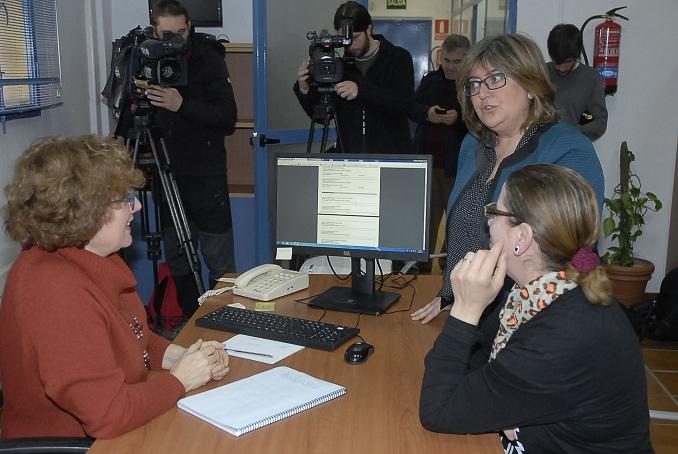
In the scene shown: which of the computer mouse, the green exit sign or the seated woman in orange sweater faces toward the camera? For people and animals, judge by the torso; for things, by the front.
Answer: the green exit sign

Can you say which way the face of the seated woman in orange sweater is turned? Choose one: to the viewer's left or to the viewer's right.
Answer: to the viewer's right

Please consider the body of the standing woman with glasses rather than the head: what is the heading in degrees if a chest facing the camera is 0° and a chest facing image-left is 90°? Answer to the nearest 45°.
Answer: approximately 45°

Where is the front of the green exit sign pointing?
toward the camera

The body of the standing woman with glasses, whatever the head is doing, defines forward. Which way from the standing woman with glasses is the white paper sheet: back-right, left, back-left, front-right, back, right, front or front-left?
front

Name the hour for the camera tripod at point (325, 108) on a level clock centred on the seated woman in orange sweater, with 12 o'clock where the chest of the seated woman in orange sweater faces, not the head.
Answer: The camera tripod is roughly at 10 o'clock from the seated woman in orange sweater.

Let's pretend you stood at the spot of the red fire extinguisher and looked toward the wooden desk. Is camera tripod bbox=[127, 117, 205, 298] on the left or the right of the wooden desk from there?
right

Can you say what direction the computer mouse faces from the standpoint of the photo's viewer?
facing away from the viewer and to the right of the viewer

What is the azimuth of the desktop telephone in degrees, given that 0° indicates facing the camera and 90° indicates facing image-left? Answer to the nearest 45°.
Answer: approximately 45°

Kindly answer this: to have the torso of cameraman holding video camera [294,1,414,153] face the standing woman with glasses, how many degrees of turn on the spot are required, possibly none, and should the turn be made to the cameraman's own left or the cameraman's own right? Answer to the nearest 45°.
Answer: approximately 45° to the cameraman's own left

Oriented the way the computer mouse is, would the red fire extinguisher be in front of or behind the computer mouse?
in front

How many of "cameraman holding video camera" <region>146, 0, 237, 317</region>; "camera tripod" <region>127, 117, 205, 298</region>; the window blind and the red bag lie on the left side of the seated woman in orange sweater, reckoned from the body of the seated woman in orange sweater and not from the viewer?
4

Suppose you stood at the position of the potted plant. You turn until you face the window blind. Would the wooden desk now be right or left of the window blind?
left

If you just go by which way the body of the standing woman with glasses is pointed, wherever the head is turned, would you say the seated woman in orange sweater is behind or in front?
in front

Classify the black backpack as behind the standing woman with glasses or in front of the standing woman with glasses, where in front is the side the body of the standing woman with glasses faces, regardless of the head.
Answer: behind

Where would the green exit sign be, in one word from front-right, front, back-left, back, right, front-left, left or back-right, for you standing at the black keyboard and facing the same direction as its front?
back-right

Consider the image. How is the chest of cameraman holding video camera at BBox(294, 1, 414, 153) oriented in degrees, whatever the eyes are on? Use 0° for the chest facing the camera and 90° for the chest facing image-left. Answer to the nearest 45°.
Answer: approximately 45°

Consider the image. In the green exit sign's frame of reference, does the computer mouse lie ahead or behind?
ahead
